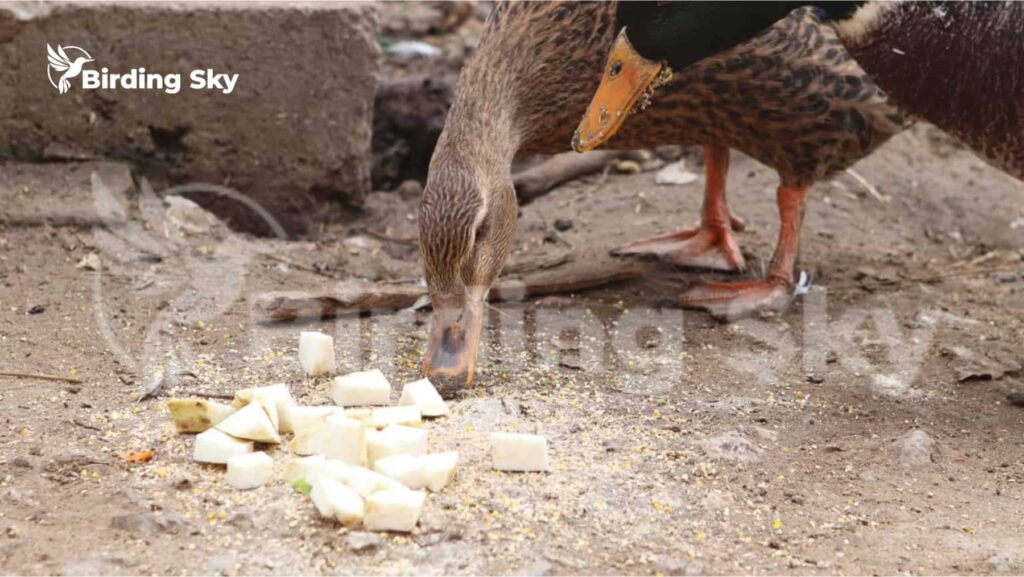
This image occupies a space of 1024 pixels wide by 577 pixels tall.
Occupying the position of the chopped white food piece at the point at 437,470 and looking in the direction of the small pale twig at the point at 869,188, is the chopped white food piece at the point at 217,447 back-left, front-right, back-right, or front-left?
back-left

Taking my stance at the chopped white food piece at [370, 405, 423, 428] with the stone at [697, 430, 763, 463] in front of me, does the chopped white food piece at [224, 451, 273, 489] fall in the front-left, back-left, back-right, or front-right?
back-right

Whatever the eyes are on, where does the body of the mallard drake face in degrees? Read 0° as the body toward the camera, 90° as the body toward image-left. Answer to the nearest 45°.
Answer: approximately 90°

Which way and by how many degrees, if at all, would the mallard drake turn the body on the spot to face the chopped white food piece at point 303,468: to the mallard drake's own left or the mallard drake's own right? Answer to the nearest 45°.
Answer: approximately 45° to the mallard drake's own left
